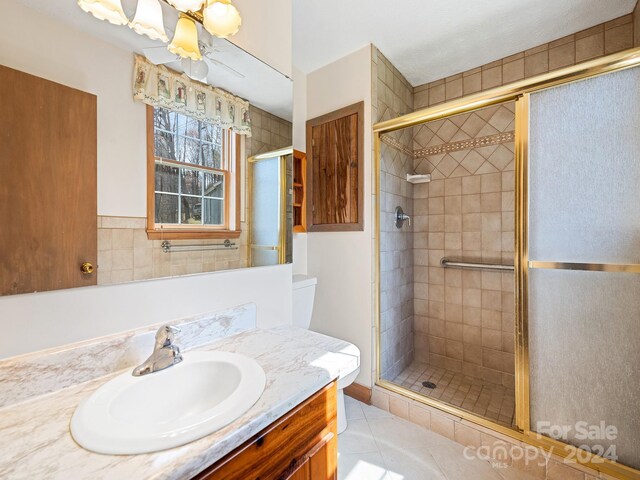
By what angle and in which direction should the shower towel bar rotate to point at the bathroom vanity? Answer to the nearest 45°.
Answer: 0° — it already faces it

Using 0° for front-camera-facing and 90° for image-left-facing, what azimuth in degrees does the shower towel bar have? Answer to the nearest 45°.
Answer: approximately 0°

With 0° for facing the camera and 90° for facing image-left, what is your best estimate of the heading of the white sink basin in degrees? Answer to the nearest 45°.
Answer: approximately 315°
